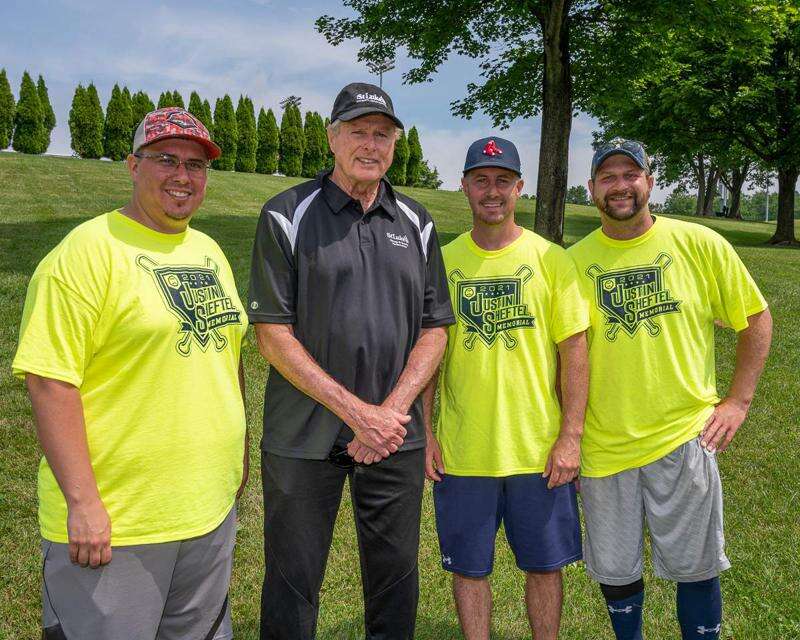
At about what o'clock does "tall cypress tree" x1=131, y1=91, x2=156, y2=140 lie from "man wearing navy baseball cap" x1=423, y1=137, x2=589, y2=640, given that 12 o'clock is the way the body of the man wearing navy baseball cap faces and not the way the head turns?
The tall cypress tree is roughly at 5 o'clock from the man wearing navy baseball cap.

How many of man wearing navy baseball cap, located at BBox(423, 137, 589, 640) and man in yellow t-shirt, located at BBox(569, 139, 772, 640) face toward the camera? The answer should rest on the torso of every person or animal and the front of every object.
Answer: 2

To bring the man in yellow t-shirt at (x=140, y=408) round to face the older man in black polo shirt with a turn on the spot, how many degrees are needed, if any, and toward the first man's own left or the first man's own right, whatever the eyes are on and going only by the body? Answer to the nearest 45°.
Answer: approximately 45° to the first man's own left

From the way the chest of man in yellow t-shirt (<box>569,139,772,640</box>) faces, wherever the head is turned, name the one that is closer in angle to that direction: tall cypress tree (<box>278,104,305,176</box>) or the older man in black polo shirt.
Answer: the older man in black polo shirt

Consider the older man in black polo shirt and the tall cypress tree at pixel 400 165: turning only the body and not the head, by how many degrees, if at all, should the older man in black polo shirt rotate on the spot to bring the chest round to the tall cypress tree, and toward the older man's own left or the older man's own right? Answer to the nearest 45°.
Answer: approximately 180°

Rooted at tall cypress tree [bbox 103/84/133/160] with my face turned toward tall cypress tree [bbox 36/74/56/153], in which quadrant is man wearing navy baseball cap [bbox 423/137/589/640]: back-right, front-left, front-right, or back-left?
back-left

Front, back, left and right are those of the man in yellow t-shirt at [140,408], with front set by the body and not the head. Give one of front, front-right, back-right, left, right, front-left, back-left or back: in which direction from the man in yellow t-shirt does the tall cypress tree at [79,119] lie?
back-left

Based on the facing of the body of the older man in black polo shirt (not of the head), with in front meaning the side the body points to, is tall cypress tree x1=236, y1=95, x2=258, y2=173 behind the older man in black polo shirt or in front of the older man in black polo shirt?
behind

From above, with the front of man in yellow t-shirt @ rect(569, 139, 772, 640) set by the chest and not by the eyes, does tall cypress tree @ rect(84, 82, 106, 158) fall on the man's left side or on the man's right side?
on the man's right side

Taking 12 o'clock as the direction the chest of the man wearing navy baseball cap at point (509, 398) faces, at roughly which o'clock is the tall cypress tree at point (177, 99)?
The tall cypress tree is roughly at 5 o'clock from the man wearing navy baseball cap.
